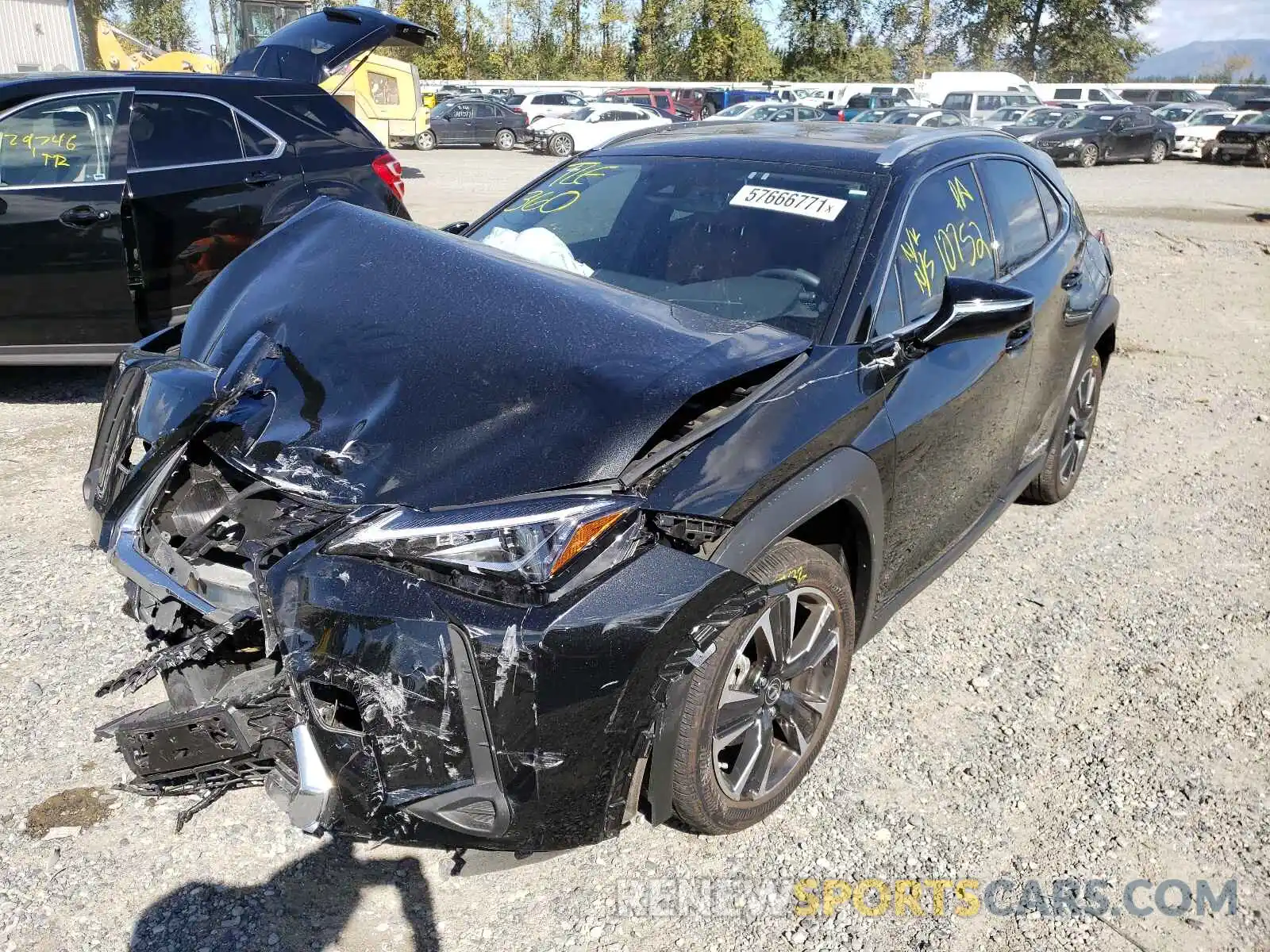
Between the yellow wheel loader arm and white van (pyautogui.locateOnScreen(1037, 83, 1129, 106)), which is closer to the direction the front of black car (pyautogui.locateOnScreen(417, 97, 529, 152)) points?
the yellow wheel loader arm

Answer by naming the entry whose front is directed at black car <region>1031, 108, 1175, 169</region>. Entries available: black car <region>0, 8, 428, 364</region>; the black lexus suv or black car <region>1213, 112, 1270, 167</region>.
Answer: black car <region>1213, 112, 1270, 167</region>

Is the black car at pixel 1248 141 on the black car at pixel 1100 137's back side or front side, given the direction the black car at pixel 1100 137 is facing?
on the back side

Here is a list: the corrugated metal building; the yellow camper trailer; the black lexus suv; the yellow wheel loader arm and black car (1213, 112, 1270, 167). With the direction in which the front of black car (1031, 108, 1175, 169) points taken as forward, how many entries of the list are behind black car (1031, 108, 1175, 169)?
1

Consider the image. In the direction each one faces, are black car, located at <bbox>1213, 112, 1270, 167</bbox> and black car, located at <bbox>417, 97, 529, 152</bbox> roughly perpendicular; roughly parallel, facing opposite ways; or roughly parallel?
roughly parallel

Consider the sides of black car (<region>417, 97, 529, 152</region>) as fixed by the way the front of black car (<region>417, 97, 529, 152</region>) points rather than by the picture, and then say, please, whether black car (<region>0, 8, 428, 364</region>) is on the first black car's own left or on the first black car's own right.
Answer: on the first black car's own left

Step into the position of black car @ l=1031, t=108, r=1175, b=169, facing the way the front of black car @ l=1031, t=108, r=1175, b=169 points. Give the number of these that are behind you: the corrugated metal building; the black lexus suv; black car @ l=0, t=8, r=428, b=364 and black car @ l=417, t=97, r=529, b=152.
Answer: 0

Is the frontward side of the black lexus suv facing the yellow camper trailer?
no

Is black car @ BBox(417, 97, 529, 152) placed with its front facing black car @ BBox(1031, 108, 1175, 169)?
no

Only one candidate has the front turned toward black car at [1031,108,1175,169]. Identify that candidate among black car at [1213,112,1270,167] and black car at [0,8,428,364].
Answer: black car at [1213,112,1270,167]

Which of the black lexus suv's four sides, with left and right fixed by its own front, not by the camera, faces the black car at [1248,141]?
back

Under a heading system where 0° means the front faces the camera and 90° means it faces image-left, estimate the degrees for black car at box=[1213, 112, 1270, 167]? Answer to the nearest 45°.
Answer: approximately 45°

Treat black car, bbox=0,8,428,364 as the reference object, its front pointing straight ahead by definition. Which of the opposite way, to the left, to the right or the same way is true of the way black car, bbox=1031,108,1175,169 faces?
the same way

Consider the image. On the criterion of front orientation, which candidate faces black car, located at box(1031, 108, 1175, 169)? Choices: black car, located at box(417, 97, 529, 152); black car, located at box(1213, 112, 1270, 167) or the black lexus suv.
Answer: black car, located at box(1213, 112, 1270, 167)

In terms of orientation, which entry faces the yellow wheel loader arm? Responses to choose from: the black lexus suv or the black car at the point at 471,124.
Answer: the black car

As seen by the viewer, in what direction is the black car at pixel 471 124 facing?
to the viewer's left

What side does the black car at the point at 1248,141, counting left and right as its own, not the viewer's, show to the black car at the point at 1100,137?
front

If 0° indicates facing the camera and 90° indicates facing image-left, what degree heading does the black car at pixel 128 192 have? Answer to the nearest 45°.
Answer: approximately 90°

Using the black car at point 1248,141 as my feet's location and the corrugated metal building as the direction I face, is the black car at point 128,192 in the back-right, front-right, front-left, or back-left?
front-left

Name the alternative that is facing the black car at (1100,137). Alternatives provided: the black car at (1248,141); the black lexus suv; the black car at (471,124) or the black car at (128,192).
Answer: the black car at (1248,141)
